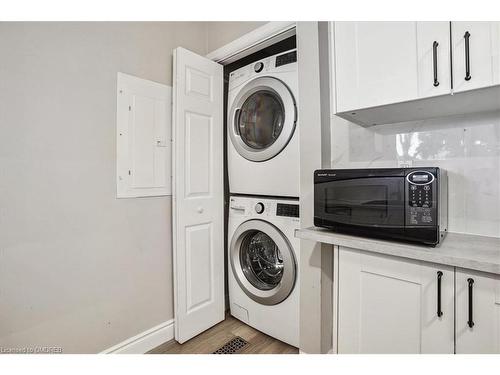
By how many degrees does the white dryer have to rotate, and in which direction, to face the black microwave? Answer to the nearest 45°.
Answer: approximately 90° to its left

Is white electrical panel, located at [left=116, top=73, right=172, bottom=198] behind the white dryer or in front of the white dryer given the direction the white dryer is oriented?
in front

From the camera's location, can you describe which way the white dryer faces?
facing the viewer and to the left of the viewer

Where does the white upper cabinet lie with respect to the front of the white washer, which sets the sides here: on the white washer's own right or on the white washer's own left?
on the white washer's own left
